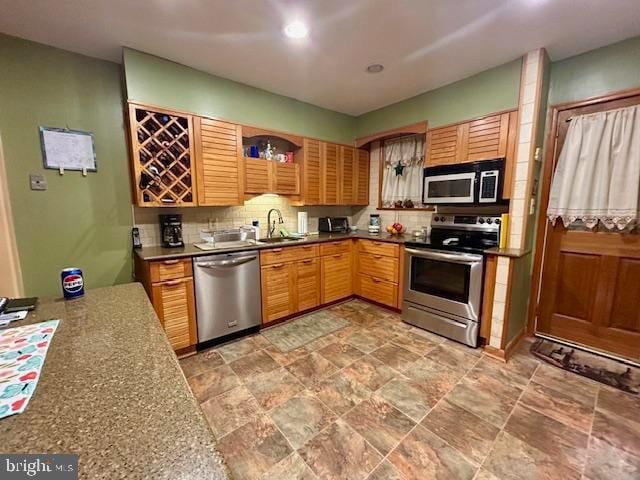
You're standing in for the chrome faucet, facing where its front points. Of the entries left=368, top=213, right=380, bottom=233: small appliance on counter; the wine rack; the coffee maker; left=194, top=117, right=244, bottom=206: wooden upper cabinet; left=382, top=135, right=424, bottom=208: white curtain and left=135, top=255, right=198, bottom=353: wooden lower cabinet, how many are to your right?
4

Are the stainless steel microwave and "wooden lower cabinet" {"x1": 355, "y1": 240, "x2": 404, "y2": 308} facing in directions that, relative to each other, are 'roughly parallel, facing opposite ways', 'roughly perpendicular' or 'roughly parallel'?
roughly parallel

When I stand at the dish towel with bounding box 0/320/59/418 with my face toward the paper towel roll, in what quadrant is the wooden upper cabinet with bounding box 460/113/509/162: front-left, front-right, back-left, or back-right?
front-right

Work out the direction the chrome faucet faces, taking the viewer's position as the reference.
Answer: facing the viewer and to the right of the viewer

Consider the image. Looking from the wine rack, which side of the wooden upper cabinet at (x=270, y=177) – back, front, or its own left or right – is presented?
right

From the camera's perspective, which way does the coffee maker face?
toward the camera

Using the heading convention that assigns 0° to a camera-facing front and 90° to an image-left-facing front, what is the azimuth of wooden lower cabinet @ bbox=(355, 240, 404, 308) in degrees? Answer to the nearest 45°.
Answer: approximately 45°

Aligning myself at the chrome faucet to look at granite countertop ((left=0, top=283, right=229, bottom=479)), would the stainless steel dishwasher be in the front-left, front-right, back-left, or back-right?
front-right

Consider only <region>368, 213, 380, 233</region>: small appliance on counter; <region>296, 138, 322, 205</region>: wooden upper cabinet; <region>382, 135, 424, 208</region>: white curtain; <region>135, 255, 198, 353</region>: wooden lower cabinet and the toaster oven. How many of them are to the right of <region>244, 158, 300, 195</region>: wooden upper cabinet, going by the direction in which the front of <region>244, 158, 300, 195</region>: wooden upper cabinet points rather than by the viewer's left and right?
1

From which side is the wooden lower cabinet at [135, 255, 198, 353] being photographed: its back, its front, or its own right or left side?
front

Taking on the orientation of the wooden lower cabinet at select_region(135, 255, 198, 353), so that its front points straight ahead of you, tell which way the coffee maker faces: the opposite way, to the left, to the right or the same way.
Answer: the same way

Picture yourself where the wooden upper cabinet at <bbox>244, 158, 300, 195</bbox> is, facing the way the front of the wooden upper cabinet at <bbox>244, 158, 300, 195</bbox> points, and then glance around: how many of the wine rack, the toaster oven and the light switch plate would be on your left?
1

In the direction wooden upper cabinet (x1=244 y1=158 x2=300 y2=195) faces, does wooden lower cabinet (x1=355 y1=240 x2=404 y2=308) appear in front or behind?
in front
